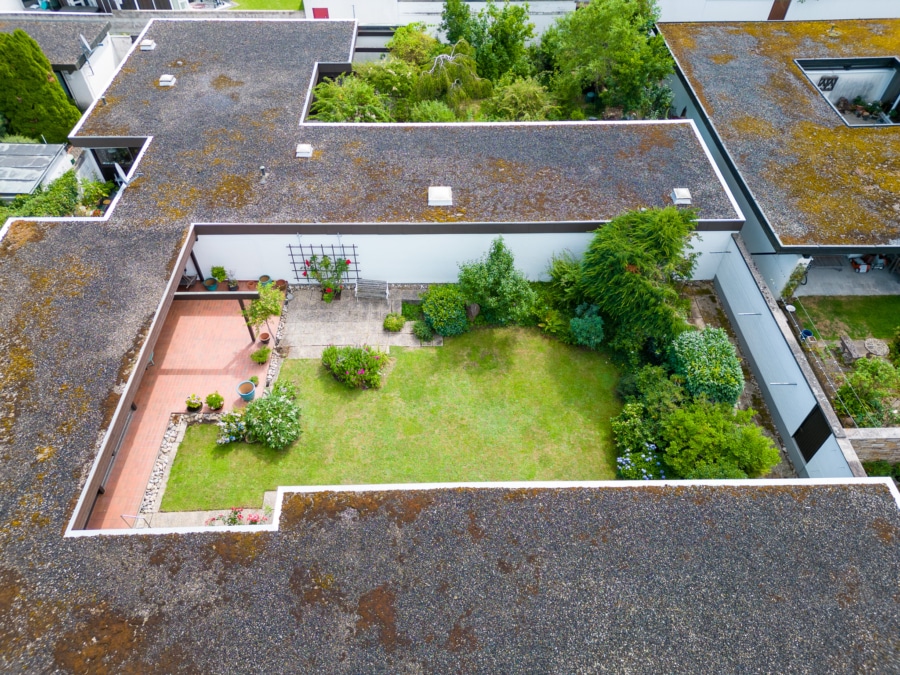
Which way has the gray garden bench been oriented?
toward the camera

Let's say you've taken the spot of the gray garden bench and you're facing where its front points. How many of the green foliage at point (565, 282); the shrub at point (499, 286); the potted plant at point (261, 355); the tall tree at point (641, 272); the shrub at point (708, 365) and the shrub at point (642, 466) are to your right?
1

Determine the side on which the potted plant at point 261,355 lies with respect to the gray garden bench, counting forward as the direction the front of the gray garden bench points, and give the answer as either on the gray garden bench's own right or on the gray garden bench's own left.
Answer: on the gray garden bench's own right

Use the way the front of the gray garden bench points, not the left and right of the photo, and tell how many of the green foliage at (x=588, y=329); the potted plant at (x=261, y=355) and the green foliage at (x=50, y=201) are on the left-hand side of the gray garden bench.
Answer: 1

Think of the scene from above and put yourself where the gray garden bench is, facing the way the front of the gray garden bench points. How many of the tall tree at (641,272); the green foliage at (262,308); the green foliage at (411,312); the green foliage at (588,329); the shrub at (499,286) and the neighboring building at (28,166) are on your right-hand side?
2

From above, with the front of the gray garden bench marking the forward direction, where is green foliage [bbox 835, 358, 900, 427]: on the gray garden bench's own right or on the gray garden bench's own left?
on the gray garden bench's own left

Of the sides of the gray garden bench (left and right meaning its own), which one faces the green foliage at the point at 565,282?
left

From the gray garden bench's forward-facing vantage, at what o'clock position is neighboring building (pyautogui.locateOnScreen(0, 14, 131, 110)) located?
The neighboring building is roughly at 3 o'clock from the gray garden bench.

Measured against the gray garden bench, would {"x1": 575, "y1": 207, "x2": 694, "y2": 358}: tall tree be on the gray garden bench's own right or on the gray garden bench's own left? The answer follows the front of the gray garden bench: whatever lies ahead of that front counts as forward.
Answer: on the gray garden bench's own left

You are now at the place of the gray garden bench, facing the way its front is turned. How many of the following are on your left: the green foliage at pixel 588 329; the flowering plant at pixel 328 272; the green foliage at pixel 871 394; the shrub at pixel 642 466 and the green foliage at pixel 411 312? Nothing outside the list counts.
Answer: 4
